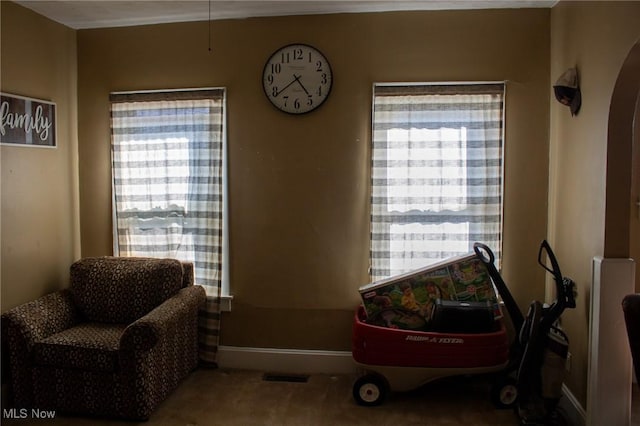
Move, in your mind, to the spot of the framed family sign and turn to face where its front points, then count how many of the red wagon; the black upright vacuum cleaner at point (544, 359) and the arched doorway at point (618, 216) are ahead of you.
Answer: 3

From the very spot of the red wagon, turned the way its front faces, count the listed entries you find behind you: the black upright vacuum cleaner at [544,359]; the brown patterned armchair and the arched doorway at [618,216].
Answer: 1

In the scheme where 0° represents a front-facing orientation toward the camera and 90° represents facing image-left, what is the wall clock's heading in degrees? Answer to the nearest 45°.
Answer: approximately 0°

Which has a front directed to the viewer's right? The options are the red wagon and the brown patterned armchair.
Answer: the red wagon

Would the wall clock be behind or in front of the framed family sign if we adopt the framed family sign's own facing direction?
in front

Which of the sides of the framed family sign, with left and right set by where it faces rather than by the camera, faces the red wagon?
front

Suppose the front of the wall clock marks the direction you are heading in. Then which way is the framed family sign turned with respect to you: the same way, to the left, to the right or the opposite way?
to the left

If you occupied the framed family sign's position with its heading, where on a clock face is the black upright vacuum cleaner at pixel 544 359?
The black upright vacuum cleaner is roughly at 12 o'clock from the framed family sign.

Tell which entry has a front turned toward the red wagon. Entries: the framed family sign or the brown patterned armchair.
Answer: the framed family sign

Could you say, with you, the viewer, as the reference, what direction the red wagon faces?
facing to the right of the viewer

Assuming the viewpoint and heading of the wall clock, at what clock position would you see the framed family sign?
The framed family sign is roughly at 3 o'clock from the wall clock.

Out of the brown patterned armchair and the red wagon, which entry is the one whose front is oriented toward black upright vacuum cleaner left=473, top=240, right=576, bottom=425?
the red wagon

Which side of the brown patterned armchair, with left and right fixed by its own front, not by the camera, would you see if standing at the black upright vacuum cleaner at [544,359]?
left

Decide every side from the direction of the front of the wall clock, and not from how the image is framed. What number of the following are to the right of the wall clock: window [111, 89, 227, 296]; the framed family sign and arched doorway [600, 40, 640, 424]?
2

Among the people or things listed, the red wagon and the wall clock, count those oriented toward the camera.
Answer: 1

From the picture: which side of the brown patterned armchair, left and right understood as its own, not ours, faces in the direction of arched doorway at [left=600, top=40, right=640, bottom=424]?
left
